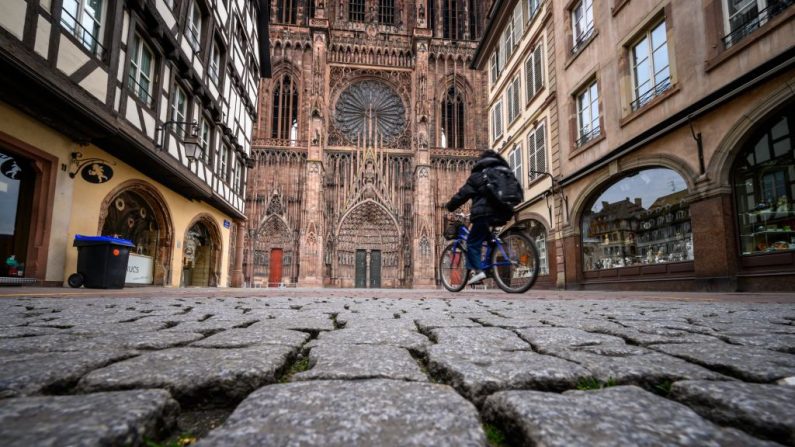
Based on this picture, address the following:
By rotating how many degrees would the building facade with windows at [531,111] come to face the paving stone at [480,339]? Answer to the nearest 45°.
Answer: approximately 45° to its left

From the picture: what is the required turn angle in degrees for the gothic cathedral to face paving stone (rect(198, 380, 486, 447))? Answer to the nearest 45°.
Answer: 0° — it already faces it

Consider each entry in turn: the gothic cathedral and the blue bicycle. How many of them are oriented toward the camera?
1

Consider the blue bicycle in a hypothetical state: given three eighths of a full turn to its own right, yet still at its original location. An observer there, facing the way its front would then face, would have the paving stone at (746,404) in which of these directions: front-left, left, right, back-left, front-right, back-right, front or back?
right

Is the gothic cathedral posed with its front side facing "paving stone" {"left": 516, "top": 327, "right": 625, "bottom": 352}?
yes

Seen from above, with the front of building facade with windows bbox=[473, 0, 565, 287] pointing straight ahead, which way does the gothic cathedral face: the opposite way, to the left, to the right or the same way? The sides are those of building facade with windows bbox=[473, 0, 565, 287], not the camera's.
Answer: to the left

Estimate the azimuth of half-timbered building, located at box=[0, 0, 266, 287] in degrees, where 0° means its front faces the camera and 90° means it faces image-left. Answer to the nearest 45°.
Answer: approximately 315°

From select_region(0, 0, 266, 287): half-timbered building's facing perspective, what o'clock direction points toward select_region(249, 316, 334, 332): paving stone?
The paving stone is roughly at 1 o'clock from the half-timbered building.

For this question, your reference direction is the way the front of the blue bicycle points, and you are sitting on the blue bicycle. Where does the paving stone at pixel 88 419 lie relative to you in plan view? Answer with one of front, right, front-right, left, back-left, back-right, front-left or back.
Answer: back-left

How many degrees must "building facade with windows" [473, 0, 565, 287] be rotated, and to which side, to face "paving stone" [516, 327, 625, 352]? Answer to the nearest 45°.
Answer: approximately 45° to its left

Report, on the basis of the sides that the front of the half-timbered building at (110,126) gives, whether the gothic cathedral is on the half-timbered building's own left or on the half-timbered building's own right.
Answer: on the half-timbered building's own left

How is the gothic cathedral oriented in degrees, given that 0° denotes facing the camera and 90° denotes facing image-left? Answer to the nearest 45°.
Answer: approximately 0°
